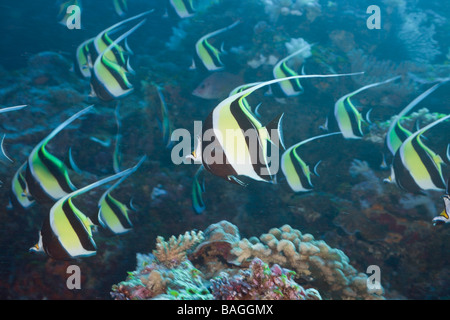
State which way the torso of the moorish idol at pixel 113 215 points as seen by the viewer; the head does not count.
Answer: to the viewer's left

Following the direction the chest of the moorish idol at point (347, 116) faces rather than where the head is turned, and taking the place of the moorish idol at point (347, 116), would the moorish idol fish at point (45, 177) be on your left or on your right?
on your left

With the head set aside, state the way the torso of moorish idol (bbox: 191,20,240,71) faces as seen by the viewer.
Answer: to the viewer's left

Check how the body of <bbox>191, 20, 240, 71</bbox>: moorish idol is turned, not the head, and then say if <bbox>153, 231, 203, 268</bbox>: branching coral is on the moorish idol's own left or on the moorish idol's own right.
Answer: on the moorish idol's own left

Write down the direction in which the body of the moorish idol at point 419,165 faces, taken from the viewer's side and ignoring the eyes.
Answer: to the viewer's left

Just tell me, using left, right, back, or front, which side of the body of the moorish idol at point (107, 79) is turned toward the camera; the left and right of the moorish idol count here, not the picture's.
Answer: left

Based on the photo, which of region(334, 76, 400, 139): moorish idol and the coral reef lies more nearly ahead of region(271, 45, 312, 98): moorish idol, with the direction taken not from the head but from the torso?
the coral reef

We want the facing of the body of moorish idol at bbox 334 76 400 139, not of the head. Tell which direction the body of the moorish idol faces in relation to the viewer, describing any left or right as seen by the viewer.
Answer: facing to the left of the viewer

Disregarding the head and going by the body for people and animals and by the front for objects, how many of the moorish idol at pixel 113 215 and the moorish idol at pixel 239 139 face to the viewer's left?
2

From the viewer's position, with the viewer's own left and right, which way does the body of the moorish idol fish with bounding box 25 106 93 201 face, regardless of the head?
facing to the left of the viewer
